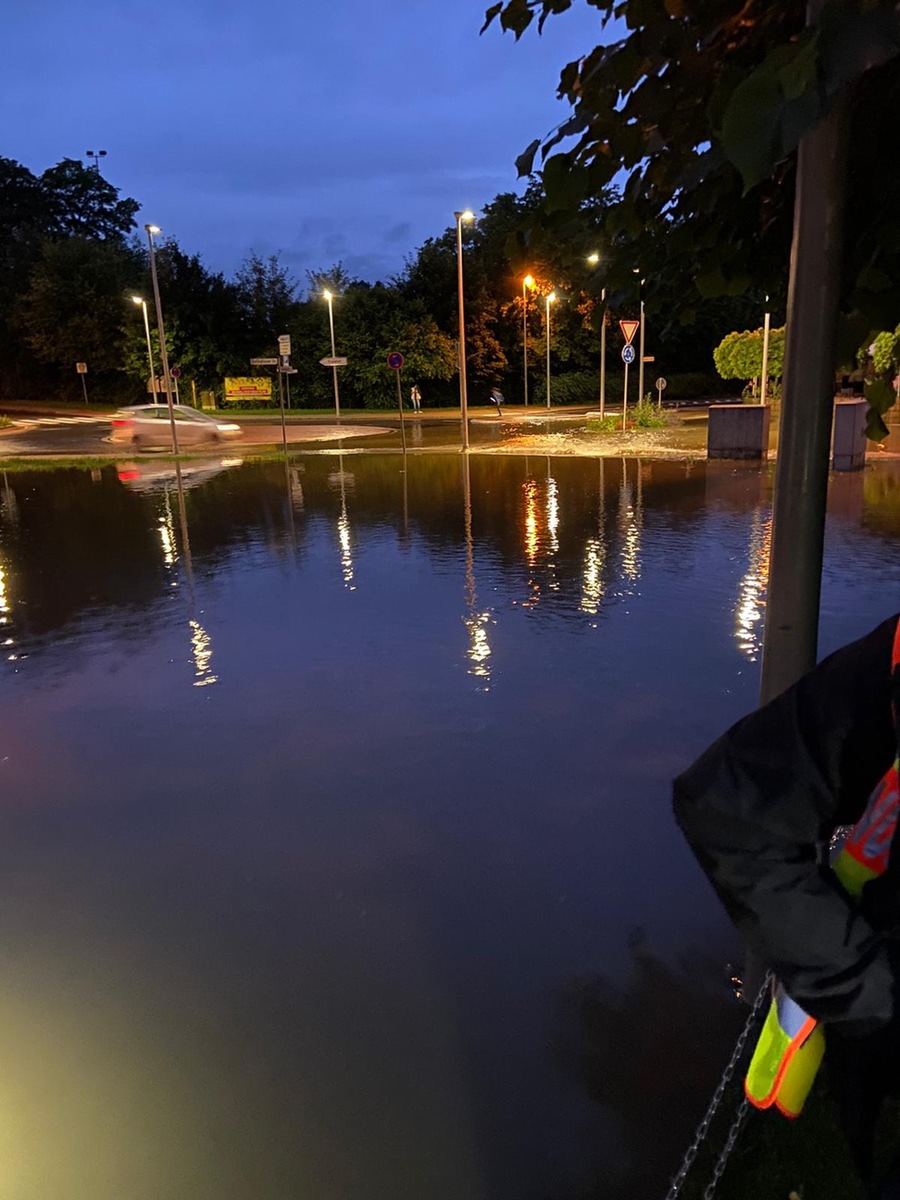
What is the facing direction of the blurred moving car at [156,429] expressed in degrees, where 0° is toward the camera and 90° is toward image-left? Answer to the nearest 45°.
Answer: approximately 270°

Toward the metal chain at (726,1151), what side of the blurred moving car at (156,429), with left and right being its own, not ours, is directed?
right

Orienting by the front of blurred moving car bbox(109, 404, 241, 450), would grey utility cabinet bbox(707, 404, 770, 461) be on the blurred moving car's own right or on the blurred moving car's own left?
on the blurred moving car's own right

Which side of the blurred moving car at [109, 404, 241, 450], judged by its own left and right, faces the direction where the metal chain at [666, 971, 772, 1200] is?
right

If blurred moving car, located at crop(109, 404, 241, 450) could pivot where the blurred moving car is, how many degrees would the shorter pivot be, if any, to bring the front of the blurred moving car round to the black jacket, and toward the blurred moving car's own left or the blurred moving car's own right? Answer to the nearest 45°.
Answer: approximately 90° to the blurred moving car's own right

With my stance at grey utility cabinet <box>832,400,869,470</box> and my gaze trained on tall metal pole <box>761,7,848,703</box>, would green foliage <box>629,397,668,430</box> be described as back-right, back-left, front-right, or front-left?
back-right

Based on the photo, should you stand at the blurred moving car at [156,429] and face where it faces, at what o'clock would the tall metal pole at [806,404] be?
The tall metal pole is roughly at 3 o'clock from the blurred moving car.

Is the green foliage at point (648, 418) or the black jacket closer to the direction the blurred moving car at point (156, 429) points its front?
the green foliage

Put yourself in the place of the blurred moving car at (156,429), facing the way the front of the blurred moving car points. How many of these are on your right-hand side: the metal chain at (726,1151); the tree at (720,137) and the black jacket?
3

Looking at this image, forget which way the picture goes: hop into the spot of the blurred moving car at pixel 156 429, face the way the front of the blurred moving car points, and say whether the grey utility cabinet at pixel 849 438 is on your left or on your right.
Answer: on your right

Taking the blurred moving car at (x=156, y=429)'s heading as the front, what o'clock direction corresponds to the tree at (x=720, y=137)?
The tree is roughly at 3 o'clock from the blurred moving car.
